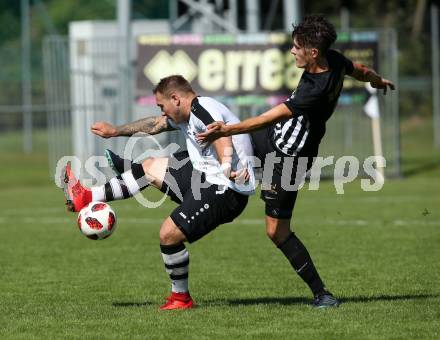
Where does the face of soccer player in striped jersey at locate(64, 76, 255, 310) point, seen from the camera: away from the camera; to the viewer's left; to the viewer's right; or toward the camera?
to the viewer's left

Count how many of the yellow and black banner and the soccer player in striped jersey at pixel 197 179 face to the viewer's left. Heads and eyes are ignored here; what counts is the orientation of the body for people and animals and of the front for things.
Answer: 1

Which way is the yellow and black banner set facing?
toward the camera

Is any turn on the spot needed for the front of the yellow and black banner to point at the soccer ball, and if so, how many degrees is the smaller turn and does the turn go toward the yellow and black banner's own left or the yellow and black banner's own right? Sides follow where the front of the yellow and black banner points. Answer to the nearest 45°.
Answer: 0° — it already faces it

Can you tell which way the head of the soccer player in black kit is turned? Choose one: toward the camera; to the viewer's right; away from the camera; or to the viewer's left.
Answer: to the viewer's left

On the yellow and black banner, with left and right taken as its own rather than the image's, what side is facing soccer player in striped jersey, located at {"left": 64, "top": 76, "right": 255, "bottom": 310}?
front

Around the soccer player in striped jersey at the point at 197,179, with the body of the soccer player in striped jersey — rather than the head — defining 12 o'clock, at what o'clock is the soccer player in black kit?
The soccer player in black kit is roughly at 6 o'clock from the soccer player in striped jersey.

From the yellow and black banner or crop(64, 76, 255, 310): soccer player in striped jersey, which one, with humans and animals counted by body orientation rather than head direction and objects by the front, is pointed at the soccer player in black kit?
the yellow and black banner

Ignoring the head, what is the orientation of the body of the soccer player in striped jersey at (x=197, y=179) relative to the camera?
to the viewer's left

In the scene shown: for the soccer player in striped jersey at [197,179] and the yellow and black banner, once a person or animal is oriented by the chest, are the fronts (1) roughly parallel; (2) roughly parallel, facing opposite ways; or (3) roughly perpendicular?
roughly perpendicular

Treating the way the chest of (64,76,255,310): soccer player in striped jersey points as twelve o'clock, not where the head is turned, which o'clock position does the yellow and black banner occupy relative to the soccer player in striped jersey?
The yellow and black banner is roughly at 3 o'clock from the soccer player in striped jersey.

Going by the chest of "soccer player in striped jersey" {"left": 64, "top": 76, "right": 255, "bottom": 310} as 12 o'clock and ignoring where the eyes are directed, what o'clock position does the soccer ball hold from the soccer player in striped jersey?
The soccer ball is roughly at 1 o'clock from the soccer player in striped jersey.

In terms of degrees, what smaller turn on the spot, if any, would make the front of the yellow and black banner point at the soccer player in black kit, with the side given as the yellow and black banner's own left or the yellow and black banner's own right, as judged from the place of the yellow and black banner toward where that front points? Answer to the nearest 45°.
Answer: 0° — it already faces them
